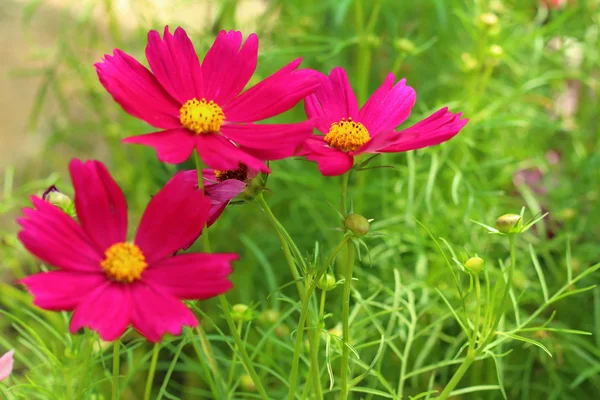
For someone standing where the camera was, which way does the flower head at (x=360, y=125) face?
facing the viewer and to the left of the viewer
